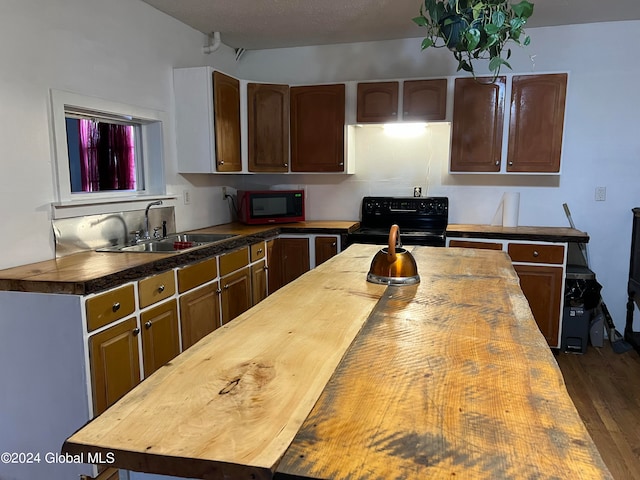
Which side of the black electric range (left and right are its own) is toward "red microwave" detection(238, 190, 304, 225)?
right

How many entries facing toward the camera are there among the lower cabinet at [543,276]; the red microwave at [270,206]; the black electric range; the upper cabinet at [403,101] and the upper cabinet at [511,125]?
5

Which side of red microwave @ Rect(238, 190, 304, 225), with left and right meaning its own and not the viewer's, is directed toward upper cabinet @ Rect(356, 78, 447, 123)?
left

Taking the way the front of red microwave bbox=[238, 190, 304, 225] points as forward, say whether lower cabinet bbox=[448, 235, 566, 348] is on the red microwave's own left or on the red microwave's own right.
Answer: on the red microwave's own left

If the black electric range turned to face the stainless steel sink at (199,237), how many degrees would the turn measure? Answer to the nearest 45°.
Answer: approximately 45° to its right

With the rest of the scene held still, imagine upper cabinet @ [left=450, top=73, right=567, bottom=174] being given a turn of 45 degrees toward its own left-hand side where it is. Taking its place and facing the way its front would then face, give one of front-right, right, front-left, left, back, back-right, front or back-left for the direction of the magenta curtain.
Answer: right

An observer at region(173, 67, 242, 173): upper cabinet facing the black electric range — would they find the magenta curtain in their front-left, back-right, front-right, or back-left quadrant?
back-right

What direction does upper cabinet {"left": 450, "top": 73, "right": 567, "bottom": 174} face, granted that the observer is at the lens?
facing the viewer

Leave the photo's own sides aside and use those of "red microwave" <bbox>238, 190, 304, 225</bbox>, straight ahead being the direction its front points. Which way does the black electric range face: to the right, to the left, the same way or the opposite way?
the same way

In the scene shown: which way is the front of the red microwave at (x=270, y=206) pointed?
toward the camera

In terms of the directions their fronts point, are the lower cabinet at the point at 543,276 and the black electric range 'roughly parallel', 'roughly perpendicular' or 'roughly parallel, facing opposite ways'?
roughly parallel

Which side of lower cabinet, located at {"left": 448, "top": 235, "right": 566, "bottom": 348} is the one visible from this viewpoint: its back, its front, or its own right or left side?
front

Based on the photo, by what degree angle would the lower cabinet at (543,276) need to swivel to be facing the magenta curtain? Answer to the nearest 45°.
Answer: approximately 45° to its right
